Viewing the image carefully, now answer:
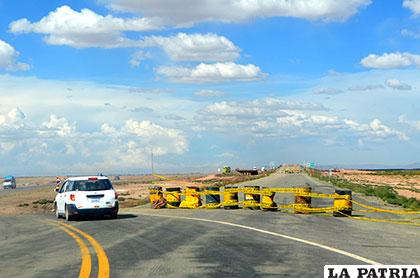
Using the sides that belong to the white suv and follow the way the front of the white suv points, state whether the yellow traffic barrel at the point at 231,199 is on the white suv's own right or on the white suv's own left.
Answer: on the white suv's own right

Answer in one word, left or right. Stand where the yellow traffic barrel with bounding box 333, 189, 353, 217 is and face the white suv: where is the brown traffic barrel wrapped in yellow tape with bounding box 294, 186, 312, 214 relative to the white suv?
right

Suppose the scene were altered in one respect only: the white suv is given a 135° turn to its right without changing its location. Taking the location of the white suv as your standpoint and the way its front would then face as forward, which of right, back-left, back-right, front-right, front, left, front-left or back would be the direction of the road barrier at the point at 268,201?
front-left

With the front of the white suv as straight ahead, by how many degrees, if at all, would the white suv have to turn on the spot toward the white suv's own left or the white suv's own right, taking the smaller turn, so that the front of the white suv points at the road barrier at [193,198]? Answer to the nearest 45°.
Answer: approximately 45° to the white suv's own right

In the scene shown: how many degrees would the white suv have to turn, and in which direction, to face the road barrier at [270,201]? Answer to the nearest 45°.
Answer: approximately 90° to its right

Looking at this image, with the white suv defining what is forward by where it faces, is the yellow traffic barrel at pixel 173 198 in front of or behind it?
in front

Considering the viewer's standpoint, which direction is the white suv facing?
facing away from the viewer

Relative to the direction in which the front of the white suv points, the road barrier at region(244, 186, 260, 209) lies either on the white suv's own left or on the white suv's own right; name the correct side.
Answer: on the white suv's own right

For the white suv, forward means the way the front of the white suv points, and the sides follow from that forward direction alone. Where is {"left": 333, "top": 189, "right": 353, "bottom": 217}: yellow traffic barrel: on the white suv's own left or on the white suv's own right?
on the white suv's own right

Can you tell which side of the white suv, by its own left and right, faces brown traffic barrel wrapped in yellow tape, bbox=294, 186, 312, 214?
right

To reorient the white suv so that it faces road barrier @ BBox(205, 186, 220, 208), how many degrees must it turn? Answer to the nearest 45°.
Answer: approximately 45° to its right
